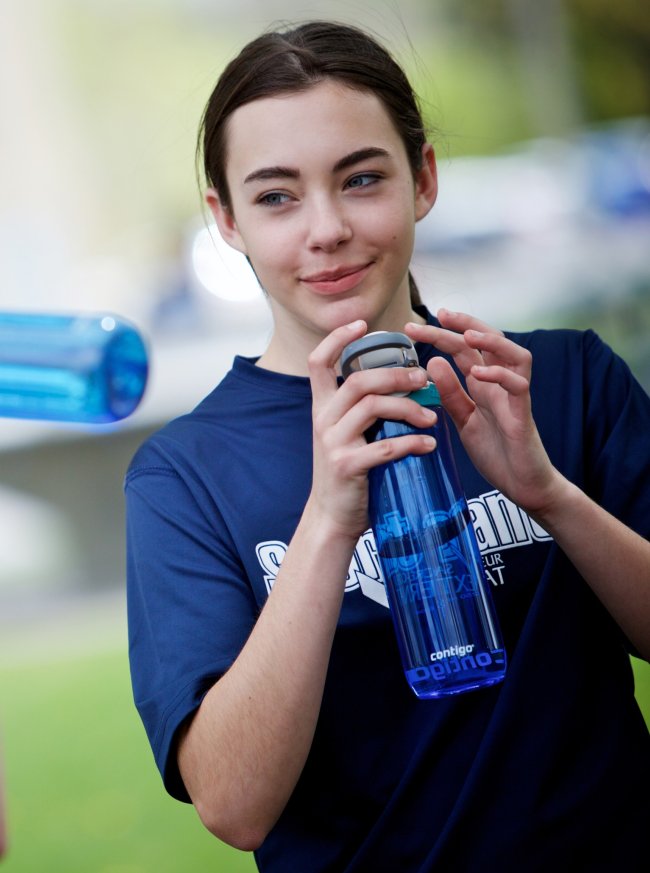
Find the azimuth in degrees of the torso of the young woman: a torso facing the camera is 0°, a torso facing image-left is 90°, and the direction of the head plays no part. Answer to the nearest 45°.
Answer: approximately 0°
